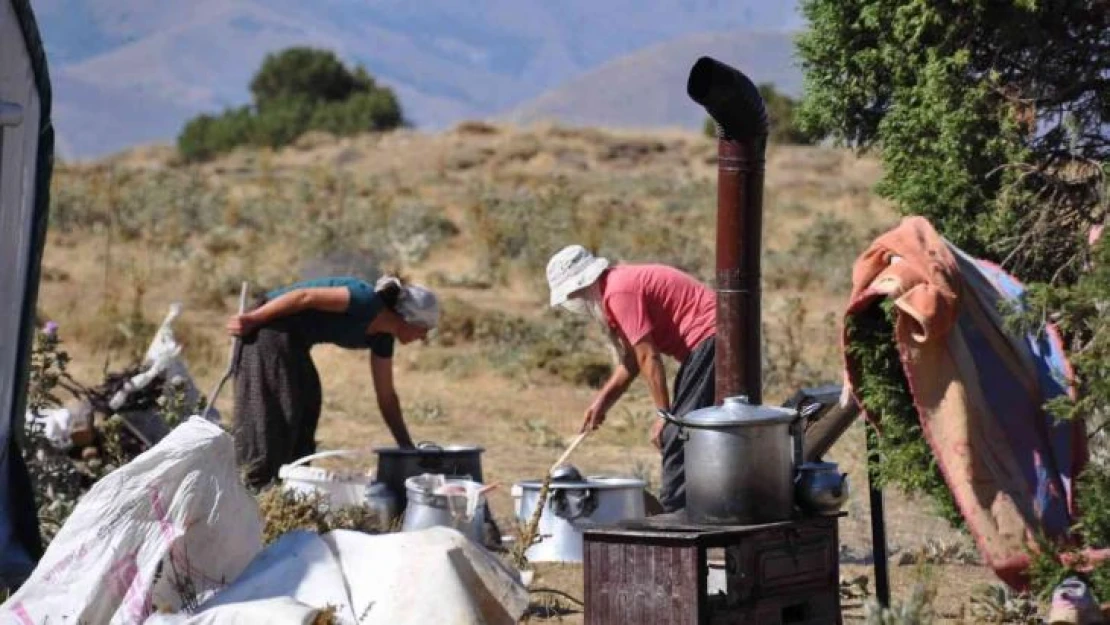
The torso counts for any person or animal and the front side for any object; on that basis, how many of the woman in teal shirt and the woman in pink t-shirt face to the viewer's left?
1

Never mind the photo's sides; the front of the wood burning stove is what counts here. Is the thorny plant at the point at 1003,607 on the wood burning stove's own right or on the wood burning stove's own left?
on the wood burning stove's own left

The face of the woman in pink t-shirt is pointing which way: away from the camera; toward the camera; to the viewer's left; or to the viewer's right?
to the viewer's left

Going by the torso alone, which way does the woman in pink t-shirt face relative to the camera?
to the viewer's left

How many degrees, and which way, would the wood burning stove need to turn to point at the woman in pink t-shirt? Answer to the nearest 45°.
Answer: approximately 135° to its left

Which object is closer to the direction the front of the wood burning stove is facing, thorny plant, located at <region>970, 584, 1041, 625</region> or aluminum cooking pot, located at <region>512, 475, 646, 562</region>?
the thorny plant

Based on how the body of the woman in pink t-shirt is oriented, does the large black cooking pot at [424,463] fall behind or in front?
in front

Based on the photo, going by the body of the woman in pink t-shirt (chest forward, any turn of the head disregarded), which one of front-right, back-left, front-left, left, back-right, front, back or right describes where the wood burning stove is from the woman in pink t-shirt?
left

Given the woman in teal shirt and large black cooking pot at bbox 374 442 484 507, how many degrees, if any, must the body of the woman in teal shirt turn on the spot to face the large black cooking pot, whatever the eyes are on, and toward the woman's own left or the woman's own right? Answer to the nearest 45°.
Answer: approximately 45° to the woman's own right

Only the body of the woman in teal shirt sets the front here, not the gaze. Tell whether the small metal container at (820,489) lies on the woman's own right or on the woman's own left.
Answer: on the woman's own right

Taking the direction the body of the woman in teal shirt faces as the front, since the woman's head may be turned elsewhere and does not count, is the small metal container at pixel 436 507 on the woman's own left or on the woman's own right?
on the woman's own right

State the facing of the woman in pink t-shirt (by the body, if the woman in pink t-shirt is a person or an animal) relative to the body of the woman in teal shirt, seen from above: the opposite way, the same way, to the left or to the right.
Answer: the opposite way

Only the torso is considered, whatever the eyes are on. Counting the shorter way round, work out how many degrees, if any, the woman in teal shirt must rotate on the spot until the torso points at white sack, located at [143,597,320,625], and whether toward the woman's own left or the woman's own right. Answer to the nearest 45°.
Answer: approximately 90° to the woman's own right

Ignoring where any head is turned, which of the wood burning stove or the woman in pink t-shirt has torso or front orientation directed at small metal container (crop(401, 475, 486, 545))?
the woman in pink t-shirt

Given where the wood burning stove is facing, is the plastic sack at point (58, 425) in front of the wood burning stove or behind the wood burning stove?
behind

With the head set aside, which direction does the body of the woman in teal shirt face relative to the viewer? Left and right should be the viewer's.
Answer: facing to the right of the viewer
